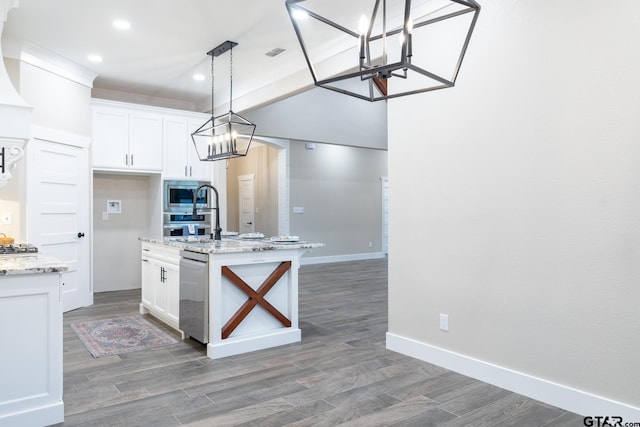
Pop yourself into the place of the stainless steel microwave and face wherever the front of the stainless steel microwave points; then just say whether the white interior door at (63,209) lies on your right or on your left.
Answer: on your right

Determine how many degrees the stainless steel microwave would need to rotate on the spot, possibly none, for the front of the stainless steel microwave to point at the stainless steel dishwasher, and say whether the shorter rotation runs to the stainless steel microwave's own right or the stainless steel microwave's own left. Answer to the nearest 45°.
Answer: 0° — it already faces it

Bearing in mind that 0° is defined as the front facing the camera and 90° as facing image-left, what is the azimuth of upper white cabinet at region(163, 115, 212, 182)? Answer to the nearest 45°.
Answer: approximately 0°

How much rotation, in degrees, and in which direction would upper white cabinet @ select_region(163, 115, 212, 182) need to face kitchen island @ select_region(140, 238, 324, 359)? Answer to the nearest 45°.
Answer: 0° — it already faces it

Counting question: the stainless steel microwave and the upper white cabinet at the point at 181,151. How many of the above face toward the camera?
2

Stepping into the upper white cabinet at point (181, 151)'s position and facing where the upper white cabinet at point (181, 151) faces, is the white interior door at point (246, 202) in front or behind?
behind

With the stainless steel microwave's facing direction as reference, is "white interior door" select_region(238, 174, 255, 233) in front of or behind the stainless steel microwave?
behind
